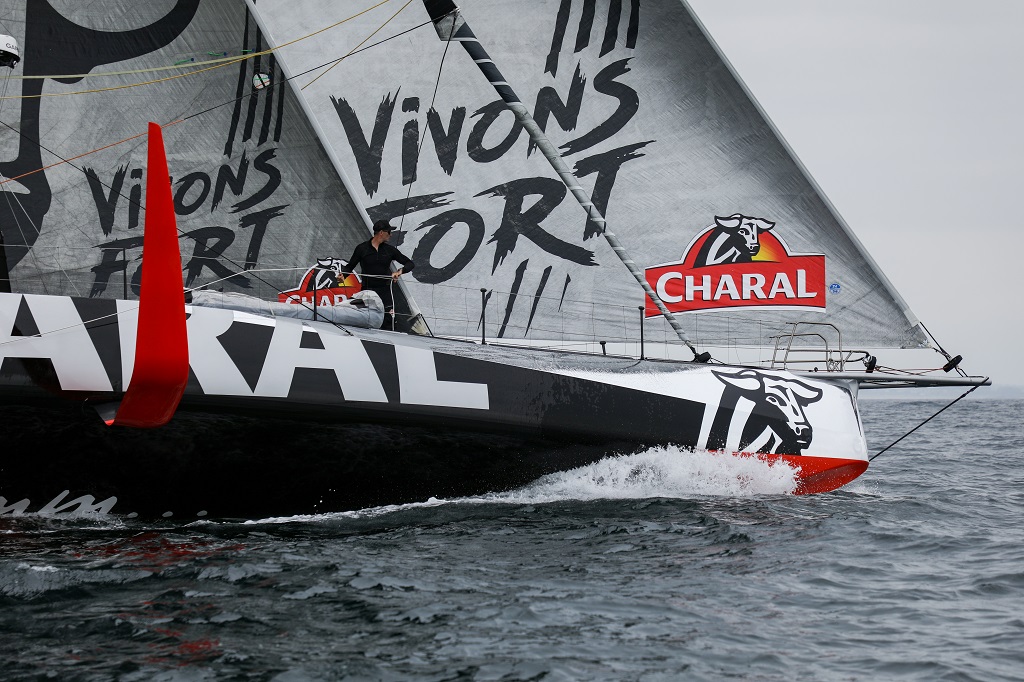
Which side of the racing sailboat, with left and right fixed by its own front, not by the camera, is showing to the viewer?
right
